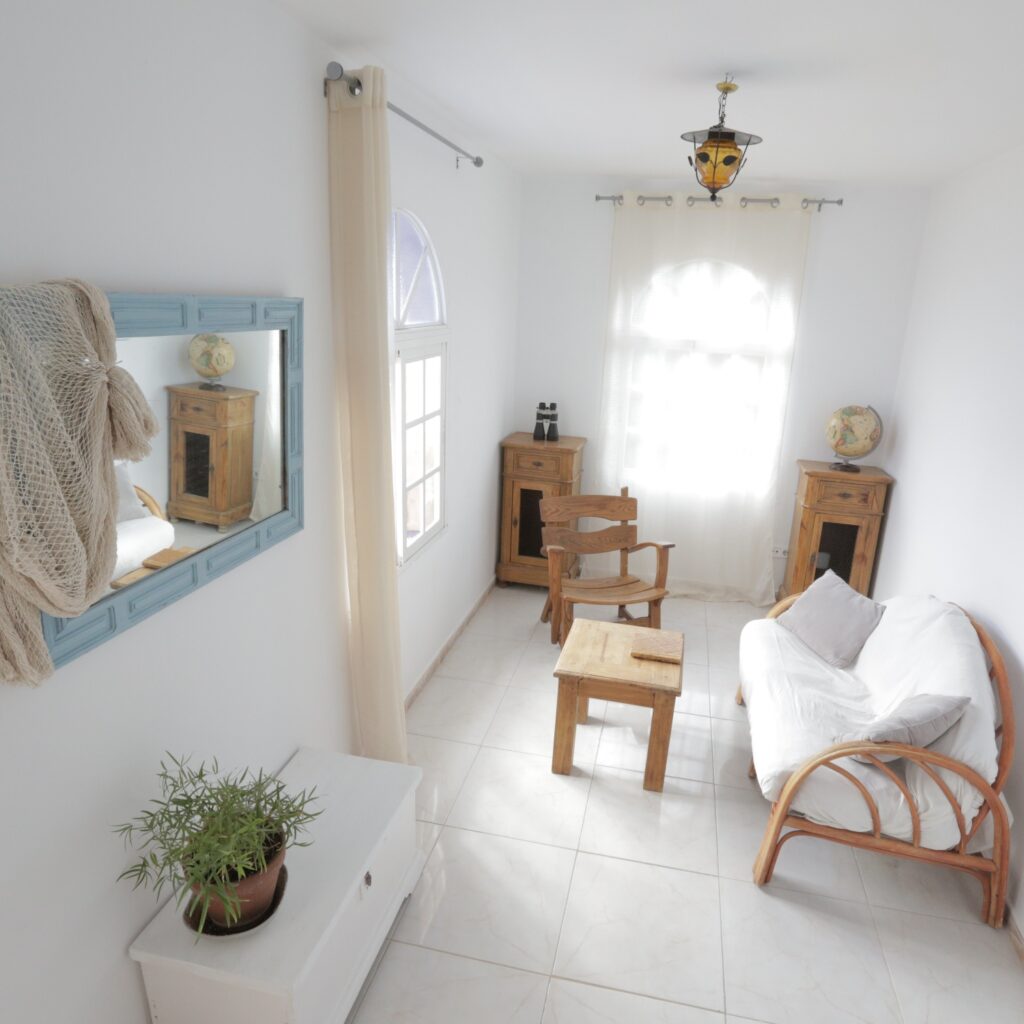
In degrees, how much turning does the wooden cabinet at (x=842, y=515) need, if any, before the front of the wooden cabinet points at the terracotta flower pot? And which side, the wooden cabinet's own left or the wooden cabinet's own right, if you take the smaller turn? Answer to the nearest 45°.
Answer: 0° — it already faces it

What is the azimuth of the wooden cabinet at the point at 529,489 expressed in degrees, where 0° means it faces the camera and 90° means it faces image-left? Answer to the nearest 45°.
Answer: approximately 0°

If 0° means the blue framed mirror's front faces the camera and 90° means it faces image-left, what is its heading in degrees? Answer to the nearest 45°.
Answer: approximately 315°

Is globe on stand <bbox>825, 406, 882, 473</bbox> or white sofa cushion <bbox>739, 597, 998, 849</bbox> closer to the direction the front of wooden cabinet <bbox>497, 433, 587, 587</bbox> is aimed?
the white sofa cushion

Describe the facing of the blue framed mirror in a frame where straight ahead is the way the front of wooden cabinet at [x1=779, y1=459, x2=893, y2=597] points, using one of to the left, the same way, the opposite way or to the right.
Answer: to the left

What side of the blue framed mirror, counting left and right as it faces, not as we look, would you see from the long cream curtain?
left

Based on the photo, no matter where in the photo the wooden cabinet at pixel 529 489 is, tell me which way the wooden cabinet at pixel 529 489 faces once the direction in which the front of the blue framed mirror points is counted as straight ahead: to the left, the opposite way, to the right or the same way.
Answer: to the right

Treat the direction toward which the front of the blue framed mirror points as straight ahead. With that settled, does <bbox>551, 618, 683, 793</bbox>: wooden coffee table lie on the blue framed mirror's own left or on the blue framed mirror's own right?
on the blue framed mirror's own left

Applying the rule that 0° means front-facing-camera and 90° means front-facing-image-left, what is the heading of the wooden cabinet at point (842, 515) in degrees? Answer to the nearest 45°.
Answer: approximately 0°

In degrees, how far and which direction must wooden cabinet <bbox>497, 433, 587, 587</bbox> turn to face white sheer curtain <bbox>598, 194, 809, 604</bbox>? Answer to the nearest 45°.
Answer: approximately 90° to its left

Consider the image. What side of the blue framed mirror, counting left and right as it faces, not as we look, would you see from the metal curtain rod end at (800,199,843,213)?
left

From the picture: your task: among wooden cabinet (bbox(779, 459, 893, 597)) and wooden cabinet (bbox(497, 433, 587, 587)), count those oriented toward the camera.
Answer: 2
